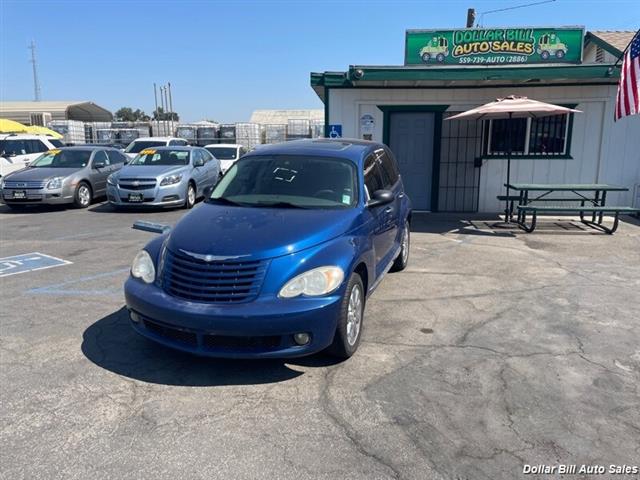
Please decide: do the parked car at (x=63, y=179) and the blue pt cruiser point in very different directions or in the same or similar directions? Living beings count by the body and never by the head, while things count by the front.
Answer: same or similar directions

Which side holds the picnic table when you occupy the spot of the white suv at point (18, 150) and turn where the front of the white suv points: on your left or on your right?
on your left

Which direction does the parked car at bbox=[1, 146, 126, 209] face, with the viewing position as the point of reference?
facing the viewer and to the left of the viewer

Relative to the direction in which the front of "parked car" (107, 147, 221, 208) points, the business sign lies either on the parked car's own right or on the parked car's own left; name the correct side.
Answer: on the parked car's own left

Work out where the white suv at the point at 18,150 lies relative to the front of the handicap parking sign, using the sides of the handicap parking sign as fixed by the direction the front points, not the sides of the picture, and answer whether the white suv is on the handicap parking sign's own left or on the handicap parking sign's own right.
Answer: on the handicap parking sign's own right

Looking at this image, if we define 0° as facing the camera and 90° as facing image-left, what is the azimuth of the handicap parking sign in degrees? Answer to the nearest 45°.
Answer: approximately 0°

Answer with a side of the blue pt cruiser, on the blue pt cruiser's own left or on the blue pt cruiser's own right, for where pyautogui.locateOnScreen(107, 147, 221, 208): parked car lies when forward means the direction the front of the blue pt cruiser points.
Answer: on the blue pt cruiser's own right

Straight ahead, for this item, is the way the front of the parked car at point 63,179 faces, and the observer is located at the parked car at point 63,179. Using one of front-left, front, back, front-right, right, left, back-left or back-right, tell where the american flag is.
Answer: left

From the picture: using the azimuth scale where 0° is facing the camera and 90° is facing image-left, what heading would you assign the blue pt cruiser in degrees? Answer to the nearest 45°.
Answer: approximately 45°

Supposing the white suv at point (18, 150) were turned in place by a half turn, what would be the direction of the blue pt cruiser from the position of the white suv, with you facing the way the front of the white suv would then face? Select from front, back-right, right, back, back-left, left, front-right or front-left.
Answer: back-right

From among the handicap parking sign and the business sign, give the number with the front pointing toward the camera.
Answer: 2

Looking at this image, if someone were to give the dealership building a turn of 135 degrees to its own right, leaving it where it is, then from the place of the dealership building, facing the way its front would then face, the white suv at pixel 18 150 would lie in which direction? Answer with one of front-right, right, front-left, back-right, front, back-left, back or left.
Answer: front-left

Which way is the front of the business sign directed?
toward the camera

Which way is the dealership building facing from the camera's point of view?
toward the camera

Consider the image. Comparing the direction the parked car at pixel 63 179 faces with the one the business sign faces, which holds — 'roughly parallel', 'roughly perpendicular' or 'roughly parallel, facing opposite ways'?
roughly parallel

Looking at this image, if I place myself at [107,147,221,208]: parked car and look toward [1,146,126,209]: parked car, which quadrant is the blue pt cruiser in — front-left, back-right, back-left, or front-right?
back-left
